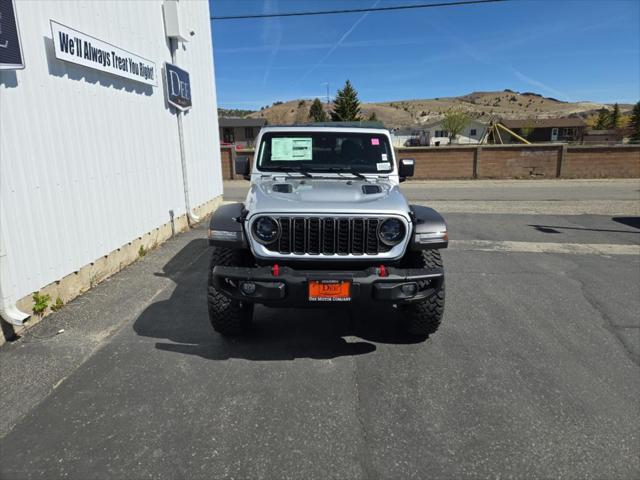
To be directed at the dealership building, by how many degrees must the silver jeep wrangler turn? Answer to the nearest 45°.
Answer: approximately 135° to its right

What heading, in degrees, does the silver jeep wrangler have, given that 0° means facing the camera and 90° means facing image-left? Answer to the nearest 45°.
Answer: approximately 0°
